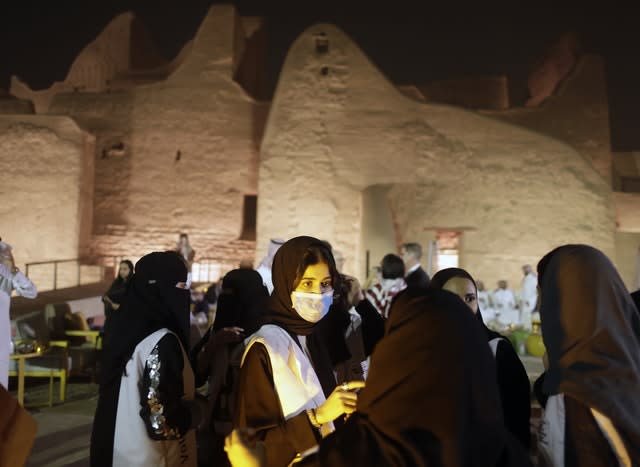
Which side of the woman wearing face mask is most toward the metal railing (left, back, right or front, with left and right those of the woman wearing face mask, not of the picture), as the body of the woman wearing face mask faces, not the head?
back

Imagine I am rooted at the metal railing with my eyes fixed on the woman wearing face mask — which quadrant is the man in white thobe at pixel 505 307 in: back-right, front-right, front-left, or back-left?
front-left

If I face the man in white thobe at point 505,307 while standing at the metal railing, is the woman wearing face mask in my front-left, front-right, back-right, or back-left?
front-right

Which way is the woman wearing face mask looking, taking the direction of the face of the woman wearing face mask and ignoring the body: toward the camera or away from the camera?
toward the camera

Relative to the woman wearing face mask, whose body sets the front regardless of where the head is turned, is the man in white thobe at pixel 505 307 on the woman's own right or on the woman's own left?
on the woman's own left

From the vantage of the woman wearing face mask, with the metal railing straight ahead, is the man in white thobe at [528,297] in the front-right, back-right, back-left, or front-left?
front-right

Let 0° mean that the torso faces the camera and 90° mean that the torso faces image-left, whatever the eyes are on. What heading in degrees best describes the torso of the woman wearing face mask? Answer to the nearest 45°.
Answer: approximately 315°

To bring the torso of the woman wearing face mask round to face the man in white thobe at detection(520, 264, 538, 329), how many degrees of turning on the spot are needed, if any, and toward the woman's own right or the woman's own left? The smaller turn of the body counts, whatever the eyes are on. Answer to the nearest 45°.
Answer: approximately 90° to the woman's own left
